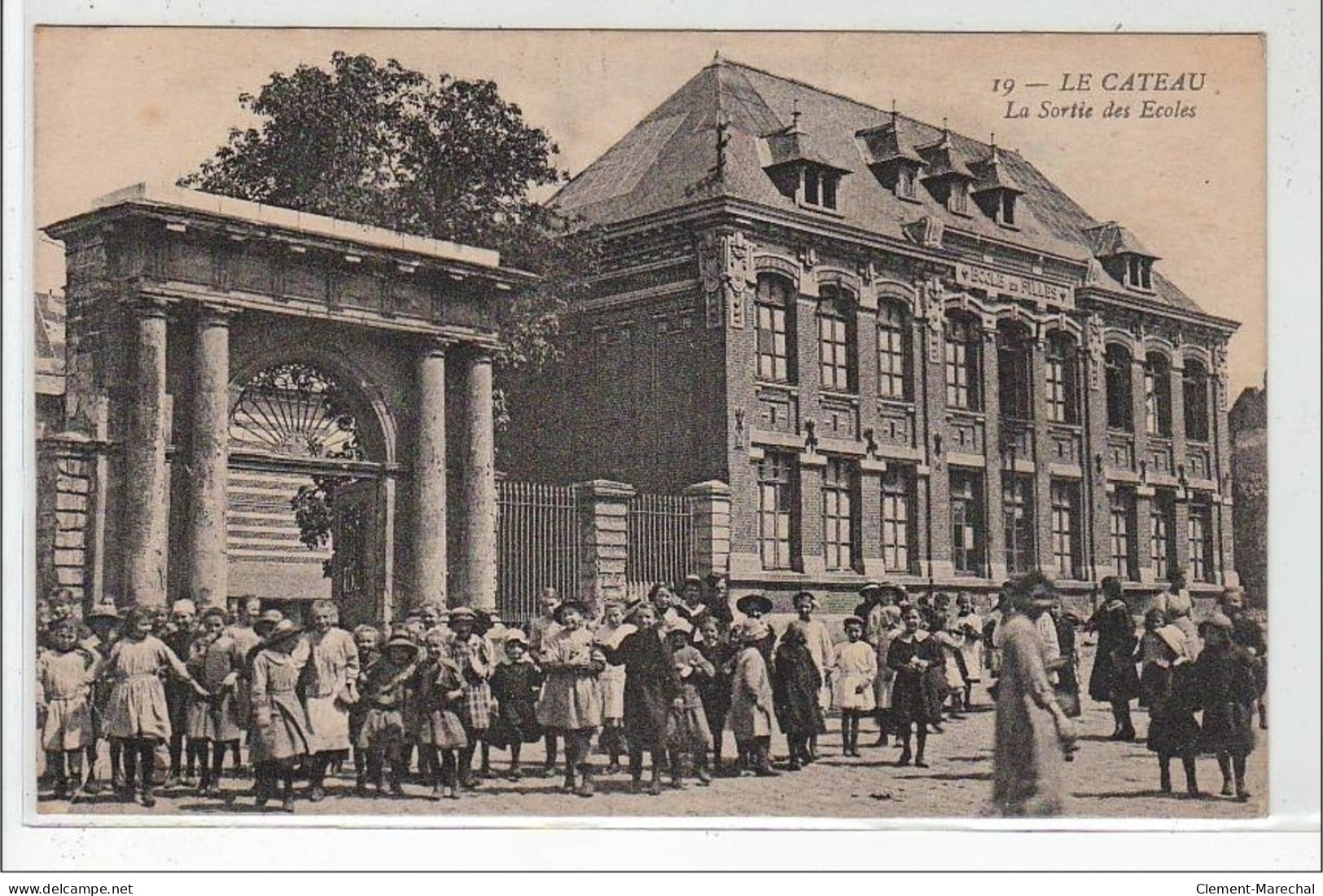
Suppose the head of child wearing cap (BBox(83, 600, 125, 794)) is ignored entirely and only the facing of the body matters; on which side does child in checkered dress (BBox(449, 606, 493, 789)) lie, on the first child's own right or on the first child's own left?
on the first child's own left

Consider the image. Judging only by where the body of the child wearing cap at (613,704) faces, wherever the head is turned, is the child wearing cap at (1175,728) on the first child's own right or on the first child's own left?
on the first child's own left

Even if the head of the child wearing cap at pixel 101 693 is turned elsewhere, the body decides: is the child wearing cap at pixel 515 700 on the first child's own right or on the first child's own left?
on the first child's own left

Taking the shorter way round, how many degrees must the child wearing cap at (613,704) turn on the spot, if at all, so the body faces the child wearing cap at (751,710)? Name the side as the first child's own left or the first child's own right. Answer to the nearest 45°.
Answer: approximately 90° to the first child's own left

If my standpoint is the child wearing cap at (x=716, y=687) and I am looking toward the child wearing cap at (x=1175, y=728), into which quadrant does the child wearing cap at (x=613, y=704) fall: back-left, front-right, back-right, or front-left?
back-right

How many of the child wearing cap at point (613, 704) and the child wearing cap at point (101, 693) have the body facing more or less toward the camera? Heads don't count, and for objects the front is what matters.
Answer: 2
